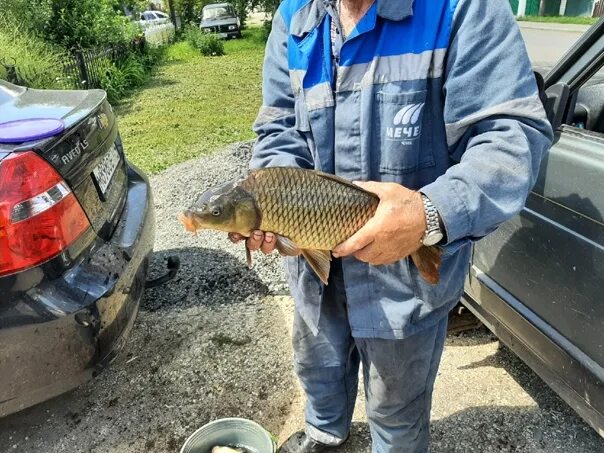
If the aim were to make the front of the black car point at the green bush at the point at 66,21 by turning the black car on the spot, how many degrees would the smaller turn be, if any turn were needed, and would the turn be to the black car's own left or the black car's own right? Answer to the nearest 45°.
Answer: approximately 45° to the black car's own right

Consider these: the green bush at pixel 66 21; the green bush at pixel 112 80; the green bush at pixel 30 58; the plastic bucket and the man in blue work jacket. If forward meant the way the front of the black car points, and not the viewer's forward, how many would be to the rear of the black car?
2

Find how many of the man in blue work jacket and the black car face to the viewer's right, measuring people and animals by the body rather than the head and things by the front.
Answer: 0

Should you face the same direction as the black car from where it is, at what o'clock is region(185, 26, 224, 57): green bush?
The green bush is roughly at 2 o'clock from the black car.

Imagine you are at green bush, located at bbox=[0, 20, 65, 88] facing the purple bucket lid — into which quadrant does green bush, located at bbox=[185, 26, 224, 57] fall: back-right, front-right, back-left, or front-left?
back-left

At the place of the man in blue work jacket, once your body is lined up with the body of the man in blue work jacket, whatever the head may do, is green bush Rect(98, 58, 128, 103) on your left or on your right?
on your right

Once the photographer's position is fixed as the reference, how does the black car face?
facing away from the viewer and to the left of the viewer

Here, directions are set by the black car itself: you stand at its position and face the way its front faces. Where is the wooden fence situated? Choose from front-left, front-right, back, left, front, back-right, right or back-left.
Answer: front-right

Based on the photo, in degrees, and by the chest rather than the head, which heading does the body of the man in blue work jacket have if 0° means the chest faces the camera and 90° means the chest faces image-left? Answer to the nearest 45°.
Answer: approximately 45°

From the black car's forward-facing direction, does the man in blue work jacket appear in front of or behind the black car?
behind
